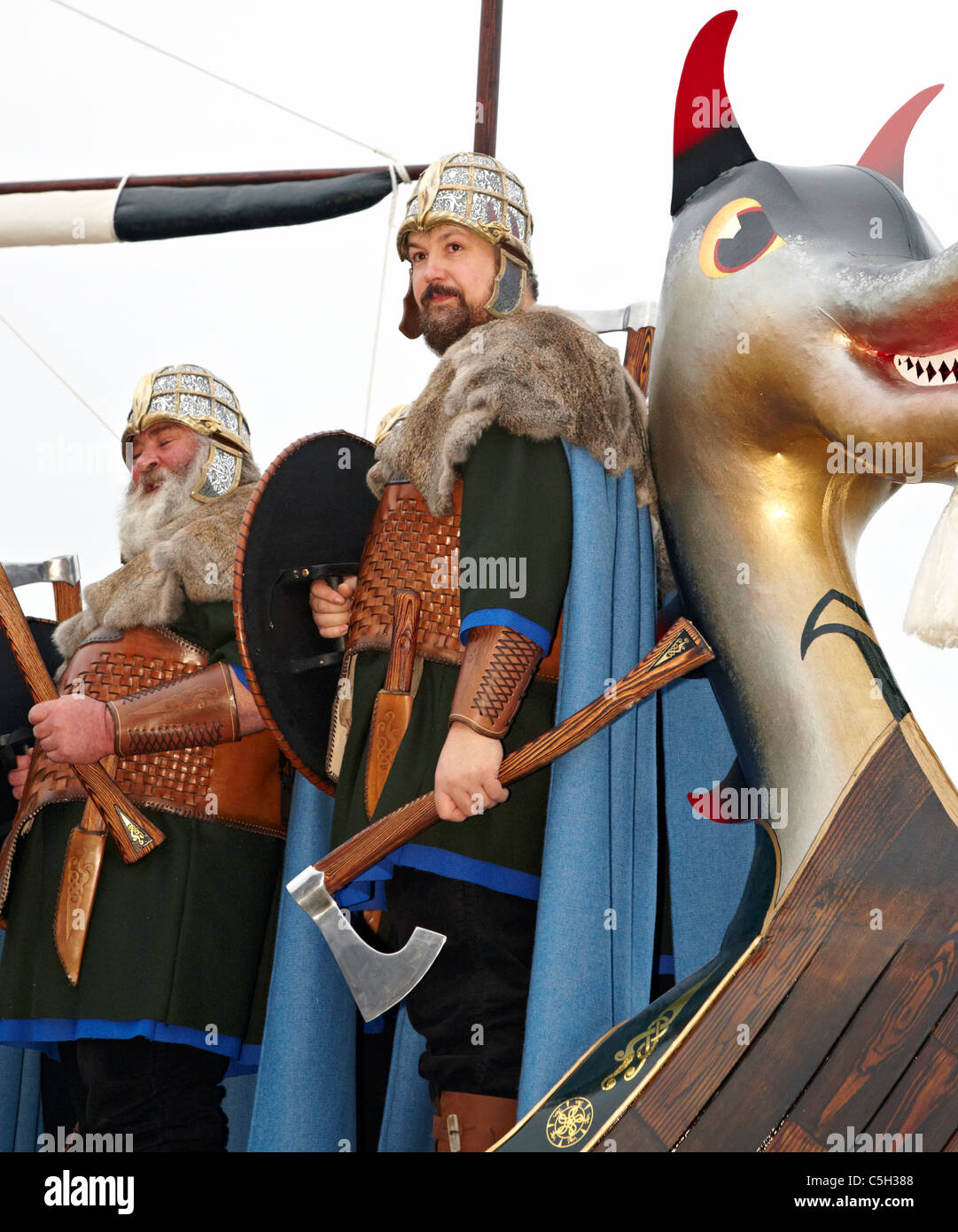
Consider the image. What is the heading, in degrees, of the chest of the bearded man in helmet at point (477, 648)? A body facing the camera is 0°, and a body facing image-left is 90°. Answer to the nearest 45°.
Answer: approximately 45°

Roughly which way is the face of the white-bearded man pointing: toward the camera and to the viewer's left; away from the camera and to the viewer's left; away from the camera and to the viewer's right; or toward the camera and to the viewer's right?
toward the camera and to the viewer's left

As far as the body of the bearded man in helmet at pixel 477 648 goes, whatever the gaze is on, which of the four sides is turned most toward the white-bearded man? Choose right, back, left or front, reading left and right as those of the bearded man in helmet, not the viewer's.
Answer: right
